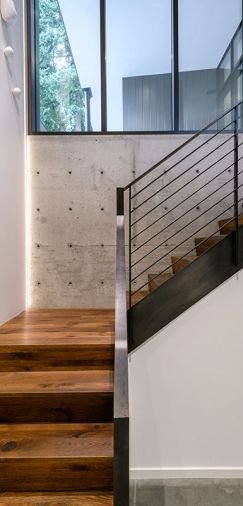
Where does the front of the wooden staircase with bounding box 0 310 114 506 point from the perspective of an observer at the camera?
facing the viewer

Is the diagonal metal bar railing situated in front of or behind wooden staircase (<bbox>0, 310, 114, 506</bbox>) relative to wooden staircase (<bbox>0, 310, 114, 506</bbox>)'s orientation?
behind

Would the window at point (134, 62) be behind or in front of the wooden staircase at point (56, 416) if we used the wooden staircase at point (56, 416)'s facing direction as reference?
behind
